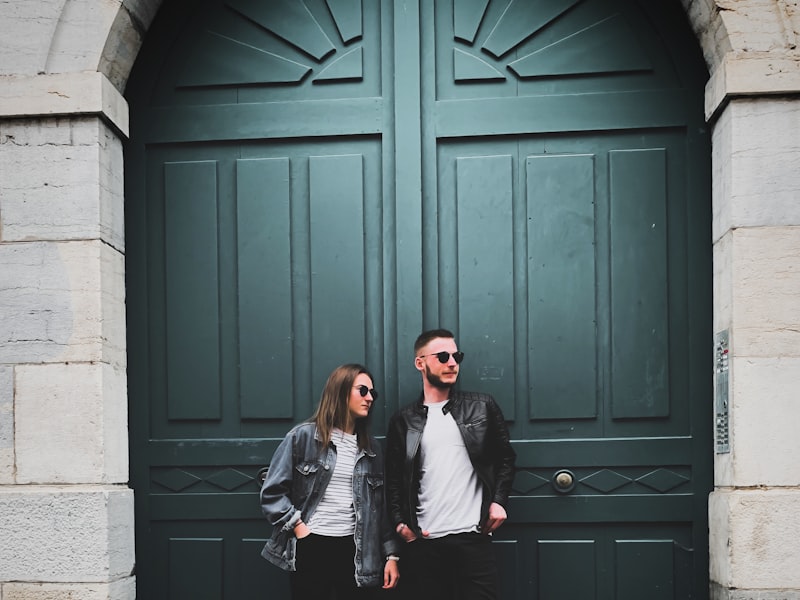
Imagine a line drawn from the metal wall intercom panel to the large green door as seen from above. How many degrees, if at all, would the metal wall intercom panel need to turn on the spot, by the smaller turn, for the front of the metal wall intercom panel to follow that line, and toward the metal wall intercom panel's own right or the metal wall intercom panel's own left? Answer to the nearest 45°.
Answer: approximately 45° to the metal wall intercom panel's own right

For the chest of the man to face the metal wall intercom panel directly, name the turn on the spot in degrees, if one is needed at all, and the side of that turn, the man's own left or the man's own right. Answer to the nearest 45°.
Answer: approximately 90° to the man's own left

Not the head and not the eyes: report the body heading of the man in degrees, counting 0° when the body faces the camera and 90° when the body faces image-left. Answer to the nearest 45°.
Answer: approximately 0°

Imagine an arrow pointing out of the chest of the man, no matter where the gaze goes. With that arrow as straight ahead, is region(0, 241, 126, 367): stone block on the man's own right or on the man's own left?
on the man's own right

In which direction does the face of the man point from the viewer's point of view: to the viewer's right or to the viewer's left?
to the viewer's right

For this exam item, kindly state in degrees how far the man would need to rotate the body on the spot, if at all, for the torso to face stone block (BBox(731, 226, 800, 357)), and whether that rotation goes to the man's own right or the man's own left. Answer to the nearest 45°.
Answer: approximately 90° to the man's own left

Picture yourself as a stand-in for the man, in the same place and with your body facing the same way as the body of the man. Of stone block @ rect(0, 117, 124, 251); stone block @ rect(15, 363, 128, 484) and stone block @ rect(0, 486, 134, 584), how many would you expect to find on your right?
3

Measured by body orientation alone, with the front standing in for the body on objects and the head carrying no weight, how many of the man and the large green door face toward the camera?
2

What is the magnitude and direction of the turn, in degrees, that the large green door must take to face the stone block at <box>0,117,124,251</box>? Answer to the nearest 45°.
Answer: approximately 90° to its right

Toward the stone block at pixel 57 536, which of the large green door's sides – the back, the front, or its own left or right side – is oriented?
right

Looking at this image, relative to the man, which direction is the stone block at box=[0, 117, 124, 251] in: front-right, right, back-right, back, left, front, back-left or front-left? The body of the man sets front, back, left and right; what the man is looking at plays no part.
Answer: right

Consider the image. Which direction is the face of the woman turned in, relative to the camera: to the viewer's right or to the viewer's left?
to the viewer's right
